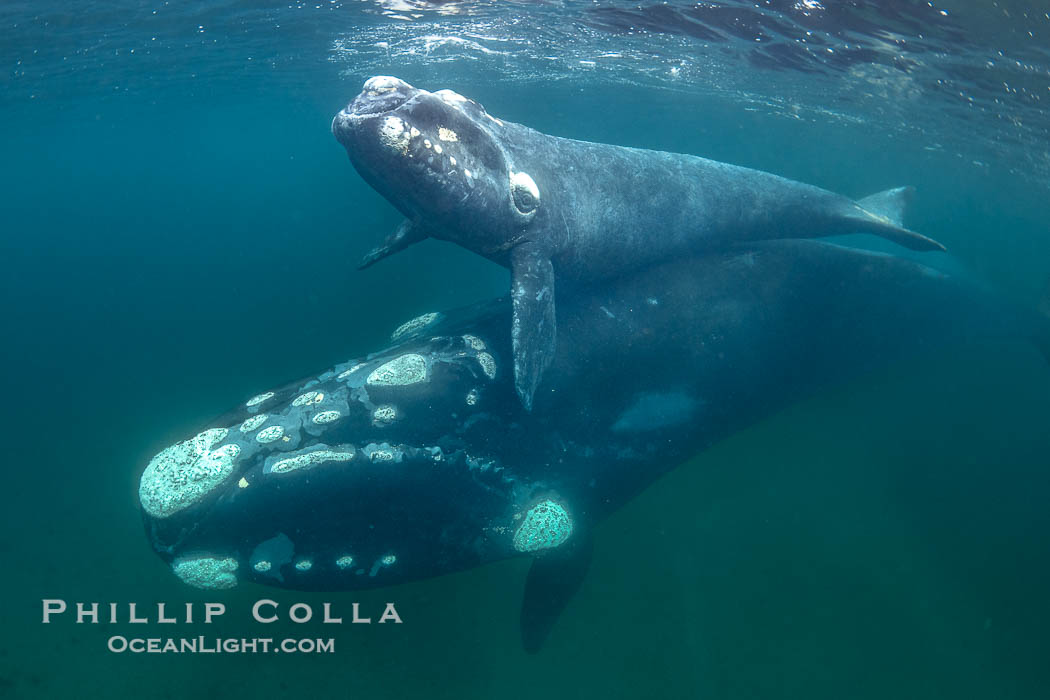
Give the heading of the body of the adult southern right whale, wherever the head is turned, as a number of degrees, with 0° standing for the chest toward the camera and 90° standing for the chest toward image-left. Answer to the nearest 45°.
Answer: approximately 45°
